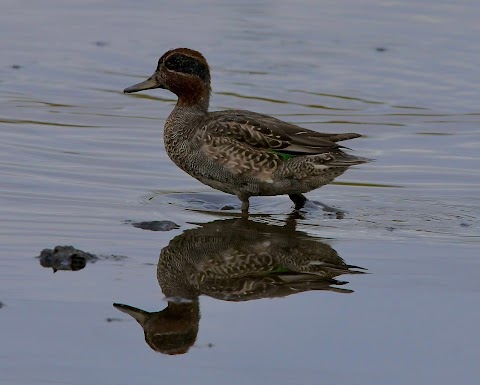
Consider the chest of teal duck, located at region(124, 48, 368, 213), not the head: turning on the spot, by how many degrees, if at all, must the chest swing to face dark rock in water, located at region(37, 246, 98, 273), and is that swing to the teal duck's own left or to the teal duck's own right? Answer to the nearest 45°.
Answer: approximately 45° to the teal duck's own left

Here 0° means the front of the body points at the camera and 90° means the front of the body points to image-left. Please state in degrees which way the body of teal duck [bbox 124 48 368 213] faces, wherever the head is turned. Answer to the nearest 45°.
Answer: approximately 90°
